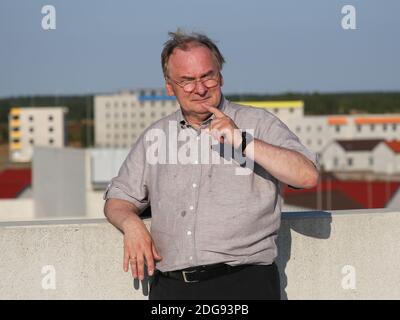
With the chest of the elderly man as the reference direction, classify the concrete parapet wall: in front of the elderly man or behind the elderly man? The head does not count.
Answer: behind

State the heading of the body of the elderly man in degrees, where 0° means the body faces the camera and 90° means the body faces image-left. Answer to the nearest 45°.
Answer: approximately 0°
